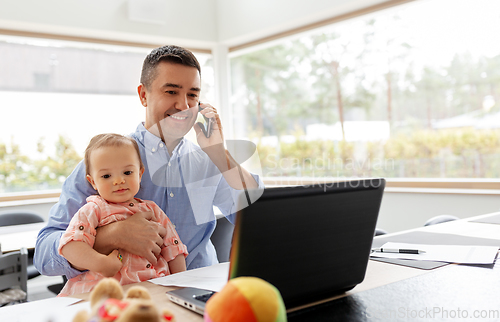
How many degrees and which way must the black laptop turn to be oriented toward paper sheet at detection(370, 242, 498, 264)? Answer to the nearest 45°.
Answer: approximately 90° to its right

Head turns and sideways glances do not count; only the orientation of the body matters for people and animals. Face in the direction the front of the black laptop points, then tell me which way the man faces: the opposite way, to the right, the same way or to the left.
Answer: the opposite way

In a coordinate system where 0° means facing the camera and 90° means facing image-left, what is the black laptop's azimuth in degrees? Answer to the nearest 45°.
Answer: approximately 135°

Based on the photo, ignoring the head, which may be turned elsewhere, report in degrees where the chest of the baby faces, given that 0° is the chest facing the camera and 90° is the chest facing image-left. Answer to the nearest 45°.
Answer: approximately 0°

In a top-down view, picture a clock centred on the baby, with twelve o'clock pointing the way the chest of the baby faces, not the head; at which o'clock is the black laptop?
The black laptop is roughly at 11 o'clock from the baby.

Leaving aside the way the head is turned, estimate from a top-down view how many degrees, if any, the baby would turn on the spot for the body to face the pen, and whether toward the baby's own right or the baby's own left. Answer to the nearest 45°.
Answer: approximately 45° to the baby's own left

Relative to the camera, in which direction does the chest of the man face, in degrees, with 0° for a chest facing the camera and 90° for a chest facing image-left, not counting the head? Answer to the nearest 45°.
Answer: approximately 315°

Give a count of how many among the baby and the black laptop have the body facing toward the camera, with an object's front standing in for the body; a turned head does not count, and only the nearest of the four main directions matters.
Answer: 1

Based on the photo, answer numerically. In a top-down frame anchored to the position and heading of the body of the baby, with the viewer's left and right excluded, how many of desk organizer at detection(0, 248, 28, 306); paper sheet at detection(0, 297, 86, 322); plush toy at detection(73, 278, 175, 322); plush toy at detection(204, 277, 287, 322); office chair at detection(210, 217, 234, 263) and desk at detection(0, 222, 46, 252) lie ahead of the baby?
3

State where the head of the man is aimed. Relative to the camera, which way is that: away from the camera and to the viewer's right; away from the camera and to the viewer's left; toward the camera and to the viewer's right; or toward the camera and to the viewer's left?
toward the camera and to the viewer's right
